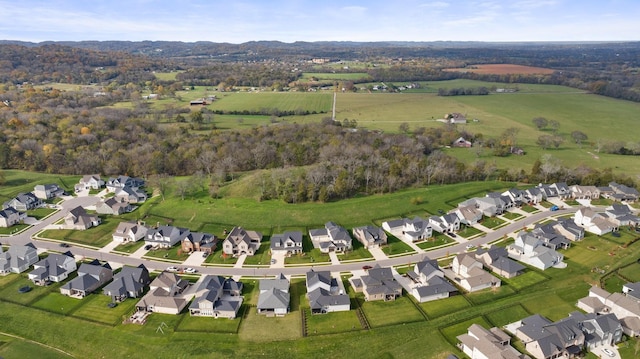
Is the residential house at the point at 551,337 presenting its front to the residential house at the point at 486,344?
no

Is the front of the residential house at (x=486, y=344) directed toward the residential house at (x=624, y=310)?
no

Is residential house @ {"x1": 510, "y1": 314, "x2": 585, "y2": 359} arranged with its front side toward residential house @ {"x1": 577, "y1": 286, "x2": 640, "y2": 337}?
no

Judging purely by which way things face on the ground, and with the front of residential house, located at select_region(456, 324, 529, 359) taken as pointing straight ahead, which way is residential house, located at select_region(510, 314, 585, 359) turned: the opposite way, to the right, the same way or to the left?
the same way
